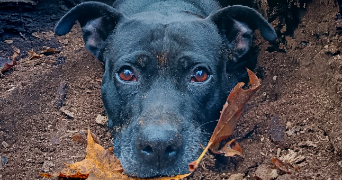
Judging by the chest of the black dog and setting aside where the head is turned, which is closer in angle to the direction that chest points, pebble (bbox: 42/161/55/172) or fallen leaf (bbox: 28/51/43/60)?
the pebble

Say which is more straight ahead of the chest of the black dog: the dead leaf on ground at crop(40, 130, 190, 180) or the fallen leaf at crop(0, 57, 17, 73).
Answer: the dead leaf on ground

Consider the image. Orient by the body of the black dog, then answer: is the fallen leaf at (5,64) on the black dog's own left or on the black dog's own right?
on the black dog's own right

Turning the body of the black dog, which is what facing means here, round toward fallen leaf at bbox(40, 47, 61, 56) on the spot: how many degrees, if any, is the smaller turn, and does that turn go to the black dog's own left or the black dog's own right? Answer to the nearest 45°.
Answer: approximately 135° to the black dog's own right

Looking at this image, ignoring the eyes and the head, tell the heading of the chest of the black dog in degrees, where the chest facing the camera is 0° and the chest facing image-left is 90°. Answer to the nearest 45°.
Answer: approximately 0°

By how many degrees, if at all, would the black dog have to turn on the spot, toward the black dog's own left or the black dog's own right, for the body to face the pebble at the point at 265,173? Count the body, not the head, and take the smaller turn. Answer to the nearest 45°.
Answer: approximately 45° to the black dog's own left
